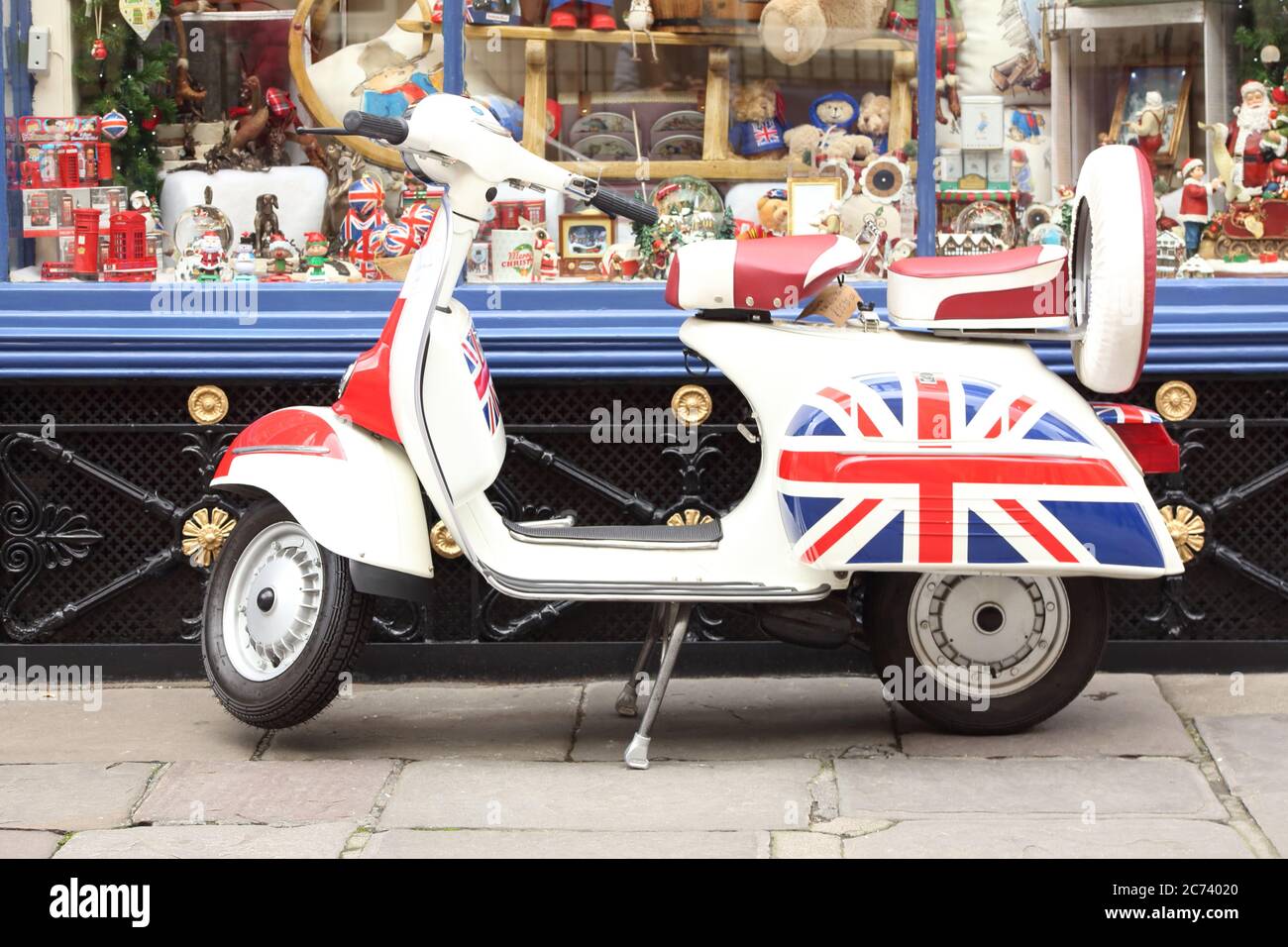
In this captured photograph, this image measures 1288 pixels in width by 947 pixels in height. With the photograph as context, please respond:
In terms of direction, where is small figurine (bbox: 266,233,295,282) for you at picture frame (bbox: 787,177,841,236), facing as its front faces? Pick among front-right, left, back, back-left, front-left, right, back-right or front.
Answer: right

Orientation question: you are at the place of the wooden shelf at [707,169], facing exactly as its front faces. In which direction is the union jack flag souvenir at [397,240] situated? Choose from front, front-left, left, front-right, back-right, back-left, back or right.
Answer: right

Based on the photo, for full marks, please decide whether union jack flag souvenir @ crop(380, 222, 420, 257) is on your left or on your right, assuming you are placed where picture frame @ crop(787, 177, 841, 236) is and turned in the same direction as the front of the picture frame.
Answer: on your right

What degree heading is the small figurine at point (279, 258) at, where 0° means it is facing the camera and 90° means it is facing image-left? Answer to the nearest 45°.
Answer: approximately 0°

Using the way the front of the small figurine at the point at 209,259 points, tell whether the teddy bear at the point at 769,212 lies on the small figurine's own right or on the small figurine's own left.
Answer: on the small figurine's own left

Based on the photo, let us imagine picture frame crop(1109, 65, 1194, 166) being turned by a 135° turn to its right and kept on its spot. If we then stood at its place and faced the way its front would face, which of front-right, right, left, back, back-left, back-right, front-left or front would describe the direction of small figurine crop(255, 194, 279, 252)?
front-left

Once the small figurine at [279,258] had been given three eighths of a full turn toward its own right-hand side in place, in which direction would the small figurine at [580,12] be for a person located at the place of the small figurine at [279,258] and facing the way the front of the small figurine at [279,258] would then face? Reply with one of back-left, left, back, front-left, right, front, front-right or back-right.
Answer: back-right

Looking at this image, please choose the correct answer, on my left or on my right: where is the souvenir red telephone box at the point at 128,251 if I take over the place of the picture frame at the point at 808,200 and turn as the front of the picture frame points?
on my right

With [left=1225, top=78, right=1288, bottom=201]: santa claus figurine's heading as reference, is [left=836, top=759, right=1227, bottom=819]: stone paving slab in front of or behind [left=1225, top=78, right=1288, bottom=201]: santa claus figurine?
in front

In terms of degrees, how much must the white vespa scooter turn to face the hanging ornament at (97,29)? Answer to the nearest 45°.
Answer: approximately 45° to its right

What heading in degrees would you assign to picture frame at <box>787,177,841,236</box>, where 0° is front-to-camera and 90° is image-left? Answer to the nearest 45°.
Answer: approximately 0°

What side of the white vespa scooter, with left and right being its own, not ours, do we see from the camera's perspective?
left
